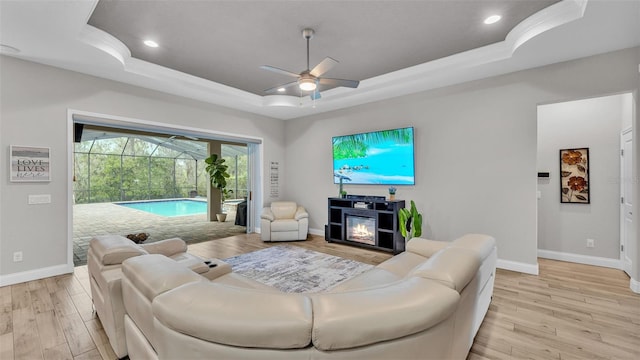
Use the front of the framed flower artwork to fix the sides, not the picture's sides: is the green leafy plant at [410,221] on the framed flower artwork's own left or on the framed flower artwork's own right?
on the framed flower artwork's own right

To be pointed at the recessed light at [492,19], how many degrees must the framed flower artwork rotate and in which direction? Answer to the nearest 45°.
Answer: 0° — it already faces it

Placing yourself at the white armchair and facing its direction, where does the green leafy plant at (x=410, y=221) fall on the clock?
The green leafy plant is roughly at 10 o'clock from the white armchair.

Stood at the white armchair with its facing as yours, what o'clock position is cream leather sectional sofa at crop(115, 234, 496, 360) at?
The cream leather sectional sofa is roughly at 12 o'clock from the white armchair.

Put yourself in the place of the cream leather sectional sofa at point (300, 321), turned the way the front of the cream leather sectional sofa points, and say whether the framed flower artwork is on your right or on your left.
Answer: on your right

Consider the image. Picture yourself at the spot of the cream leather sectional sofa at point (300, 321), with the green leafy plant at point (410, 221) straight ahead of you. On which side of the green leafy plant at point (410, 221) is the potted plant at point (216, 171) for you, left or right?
left

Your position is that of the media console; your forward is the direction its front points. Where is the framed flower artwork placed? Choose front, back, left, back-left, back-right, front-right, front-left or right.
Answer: back-left

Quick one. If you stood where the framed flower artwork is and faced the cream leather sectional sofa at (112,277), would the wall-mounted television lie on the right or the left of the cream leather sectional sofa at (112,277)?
right

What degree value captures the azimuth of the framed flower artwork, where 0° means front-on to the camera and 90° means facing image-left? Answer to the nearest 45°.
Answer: approximately 0°

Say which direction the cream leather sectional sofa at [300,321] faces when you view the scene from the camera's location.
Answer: facing away from the viewer

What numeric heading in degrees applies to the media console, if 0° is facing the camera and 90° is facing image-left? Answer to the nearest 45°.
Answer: approximately 45°
